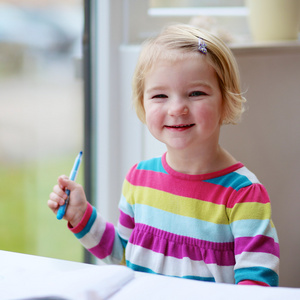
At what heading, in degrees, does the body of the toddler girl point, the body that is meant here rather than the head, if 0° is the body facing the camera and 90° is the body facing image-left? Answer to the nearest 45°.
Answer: approximately 45°
